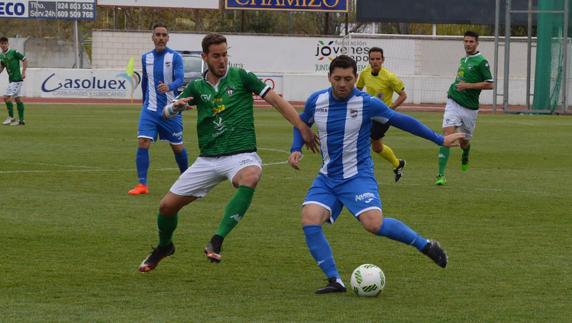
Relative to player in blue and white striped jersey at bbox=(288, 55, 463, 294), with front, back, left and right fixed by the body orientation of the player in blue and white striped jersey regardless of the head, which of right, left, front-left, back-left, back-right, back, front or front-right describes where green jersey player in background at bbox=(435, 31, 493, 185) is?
back

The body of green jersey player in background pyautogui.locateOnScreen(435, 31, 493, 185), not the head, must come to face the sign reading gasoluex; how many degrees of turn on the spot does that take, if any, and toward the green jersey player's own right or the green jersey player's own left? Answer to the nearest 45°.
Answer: approximately 90° to the green jersey player's own right

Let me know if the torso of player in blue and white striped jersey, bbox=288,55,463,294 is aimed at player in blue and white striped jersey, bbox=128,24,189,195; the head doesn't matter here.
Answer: no

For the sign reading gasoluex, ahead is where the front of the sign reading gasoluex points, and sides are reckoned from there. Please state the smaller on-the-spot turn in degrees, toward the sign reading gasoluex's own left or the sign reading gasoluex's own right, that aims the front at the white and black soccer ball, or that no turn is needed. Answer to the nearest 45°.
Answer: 0° — it already faces it

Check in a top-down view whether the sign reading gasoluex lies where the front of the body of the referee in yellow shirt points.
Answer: no

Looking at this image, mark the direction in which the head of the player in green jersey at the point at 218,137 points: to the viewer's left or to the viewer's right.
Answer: to the viewer's right

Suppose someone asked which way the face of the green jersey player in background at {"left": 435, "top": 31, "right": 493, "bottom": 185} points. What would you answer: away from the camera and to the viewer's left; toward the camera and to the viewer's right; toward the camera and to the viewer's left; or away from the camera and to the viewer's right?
toward the camera and to the viewer's left

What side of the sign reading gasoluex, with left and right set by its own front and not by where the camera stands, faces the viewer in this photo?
front

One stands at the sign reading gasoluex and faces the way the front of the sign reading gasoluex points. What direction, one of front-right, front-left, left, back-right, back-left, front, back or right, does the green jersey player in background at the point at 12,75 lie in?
front

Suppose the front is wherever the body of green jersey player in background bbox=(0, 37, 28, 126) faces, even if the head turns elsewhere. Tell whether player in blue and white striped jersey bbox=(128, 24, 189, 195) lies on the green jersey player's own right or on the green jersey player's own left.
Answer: on the green jersey player's own left

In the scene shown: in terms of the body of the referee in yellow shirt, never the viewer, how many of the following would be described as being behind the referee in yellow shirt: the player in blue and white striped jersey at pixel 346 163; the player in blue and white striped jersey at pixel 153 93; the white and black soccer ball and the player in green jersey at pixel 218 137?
0

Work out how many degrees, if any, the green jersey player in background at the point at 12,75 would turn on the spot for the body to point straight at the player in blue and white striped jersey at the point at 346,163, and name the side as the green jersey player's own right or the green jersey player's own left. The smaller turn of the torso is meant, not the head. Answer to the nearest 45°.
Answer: approximately 45° to the green jersey player's own left

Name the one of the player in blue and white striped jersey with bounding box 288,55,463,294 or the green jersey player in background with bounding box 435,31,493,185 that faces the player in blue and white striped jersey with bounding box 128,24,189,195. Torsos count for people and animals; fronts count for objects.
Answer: the green jersey player in background

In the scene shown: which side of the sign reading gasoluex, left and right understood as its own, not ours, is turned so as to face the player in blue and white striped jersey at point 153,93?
front

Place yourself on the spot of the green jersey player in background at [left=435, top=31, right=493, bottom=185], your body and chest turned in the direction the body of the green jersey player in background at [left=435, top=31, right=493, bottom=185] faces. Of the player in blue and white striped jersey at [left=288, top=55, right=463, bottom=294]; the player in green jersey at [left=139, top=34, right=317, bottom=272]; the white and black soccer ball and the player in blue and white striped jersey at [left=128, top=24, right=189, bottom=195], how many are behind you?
0

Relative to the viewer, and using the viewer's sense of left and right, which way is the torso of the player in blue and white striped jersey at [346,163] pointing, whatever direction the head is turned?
facing the viewer

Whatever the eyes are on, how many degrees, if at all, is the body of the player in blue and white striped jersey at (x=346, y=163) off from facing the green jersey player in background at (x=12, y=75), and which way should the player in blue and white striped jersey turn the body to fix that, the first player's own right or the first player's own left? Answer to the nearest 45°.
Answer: approximately 135° to the first player's own right

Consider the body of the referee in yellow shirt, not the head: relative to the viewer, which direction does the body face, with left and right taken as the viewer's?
facing the viewer and to the left of the viewer

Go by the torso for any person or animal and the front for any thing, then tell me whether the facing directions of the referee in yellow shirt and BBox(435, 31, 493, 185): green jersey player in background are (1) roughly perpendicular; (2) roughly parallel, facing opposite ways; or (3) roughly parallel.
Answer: roughly parallel
